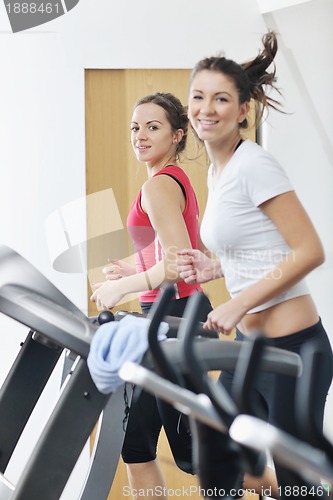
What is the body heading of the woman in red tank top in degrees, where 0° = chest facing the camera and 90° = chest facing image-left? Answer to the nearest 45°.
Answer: approximately 90°
